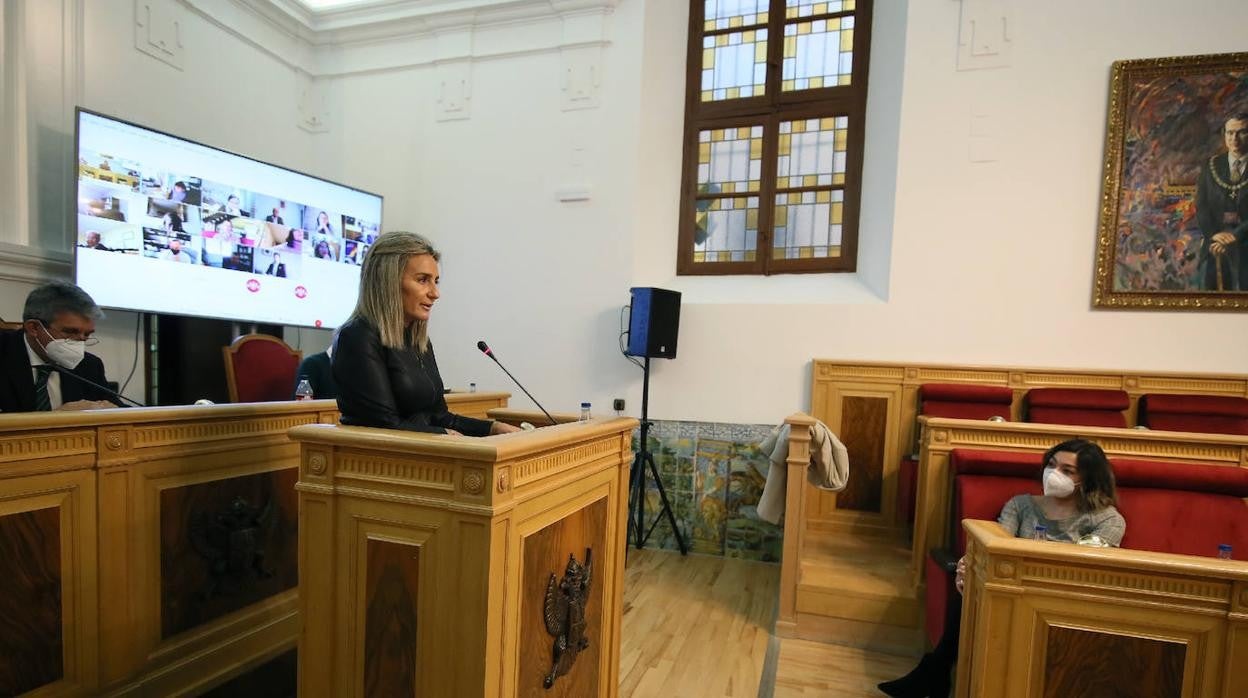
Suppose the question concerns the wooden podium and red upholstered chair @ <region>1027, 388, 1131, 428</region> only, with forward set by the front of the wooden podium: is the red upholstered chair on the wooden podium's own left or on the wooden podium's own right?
on the wooden podium's own left

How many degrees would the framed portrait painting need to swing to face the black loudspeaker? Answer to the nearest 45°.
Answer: approximately 45° to its right

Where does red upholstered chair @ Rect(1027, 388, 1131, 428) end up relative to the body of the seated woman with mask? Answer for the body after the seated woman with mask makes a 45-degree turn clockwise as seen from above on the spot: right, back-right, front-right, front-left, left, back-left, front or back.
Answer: right

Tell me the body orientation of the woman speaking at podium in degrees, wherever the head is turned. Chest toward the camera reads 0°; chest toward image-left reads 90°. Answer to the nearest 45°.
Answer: approximately 315°

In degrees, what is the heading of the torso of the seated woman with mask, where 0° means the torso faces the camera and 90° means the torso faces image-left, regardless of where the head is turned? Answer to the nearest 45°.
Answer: approximately 45°

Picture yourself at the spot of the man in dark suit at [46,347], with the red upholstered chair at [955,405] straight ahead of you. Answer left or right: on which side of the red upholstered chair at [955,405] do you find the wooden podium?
right

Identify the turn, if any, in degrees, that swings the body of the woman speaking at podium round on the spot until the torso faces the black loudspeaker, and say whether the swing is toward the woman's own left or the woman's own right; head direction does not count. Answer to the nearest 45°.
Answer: approximately 90° to the woman's own left

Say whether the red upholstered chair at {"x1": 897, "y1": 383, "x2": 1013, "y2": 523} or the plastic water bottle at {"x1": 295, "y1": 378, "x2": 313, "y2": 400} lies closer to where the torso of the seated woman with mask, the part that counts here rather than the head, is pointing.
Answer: the plastic water bottle

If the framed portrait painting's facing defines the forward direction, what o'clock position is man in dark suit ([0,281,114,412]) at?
The man in dark suit is roughly at 1 o'clock from the framed portrait painting.

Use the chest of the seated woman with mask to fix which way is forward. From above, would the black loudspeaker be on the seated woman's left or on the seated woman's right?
on the seated woman's right

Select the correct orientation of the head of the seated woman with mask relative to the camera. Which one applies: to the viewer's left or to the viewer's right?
to the viewer's left
